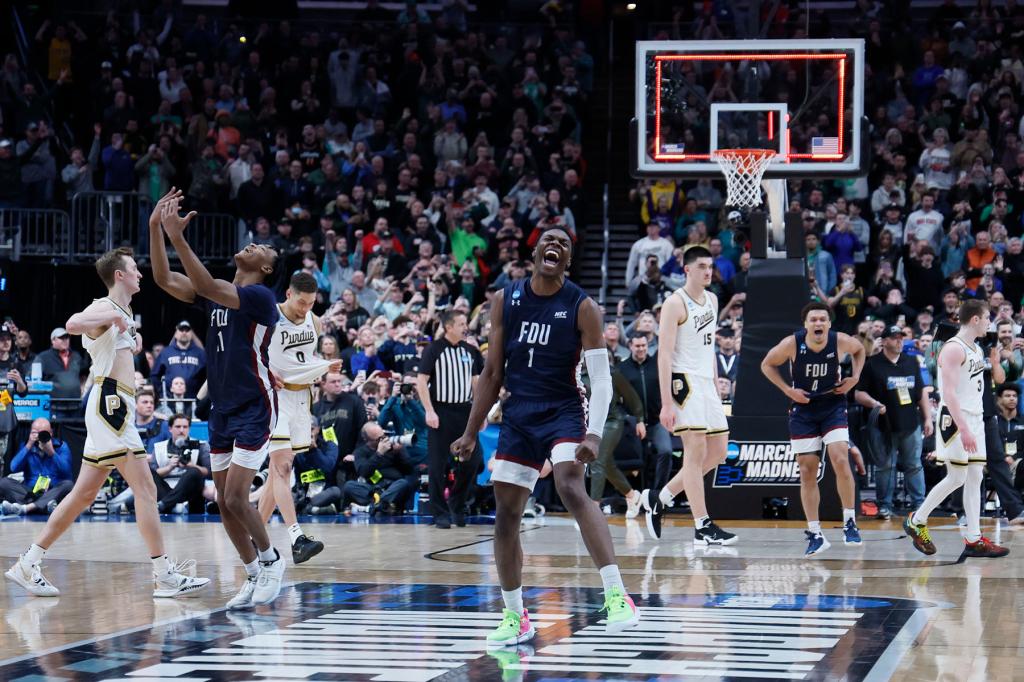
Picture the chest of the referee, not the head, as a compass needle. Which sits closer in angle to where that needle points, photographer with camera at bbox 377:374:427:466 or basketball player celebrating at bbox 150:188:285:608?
the basketball player celebrating

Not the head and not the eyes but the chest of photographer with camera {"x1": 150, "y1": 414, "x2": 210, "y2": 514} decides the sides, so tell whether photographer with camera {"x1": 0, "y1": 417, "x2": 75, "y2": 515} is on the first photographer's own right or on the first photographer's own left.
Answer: on the first photographer's own right

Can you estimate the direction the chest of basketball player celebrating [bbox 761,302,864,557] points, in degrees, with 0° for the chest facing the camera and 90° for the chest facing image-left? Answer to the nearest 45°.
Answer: approximately 0°

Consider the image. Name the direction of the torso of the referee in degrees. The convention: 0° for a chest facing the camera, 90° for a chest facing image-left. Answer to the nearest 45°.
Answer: approximately 315°

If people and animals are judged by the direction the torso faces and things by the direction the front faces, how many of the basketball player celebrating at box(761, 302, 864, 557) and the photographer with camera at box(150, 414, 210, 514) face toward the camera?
2

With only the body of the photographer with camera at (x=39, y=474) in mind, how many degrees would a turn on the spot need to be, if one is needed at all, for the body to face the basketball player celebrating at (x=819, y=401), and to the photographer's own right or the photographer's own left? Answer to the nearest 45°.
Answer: approximately 45° to the photographer's own left

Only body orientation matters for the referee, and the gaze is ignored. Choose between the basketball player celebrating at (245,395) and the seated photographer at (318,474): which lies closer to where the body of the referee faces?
the basketball player celebrating

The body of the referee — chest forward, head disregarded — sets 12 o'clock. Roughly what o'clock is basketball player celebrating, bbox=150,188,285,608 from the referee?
The basketball player celebrating is roughly at 2 o'clock from the referee.

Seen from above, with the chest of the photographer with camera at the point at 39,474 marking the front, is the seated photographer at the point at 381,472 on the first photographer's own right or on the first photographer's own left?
on the first photographer's own left
